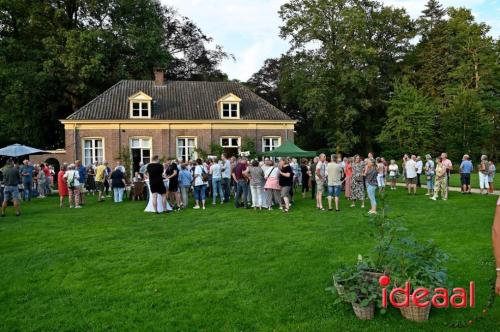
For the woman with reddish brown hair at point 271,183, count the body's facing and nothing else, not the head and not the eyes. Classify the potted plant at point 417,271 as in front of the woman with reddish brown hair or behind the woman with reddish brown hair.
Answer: behind

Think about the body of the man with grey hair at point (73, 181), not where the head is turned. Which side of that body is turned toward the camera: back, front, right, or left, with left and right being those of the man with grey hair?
back

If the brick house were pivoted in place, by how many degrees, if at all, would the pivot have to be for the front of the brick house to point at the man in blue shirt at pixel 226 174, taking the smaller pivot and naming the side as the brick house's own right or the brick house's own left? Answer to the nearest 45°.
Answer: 0° — it already faces them

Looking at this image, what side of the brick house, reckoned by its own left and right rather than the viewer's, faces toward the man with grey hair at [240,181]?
front

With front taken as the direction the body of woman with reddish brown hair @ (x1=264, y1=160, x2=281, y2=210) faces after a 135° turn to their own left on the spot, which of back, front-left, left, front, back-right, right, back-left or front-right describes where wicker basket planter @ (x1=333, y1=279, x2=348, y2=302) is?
front-left

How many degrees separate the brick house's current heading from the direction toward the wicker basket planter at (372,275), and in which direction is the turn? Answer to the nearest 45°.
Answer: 0° — it already faces it

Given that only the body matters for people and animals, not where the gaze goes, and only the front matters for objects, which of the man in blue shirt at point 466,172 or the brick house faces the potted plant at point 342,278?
the brick house

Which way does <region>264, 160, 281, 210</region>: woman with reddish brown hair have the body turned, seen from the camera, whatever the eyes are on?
away from the camera

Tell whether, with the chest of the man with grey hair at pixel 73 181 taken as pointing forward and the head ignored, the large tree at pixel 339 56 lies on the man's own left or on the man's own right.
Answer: on the man's own right
